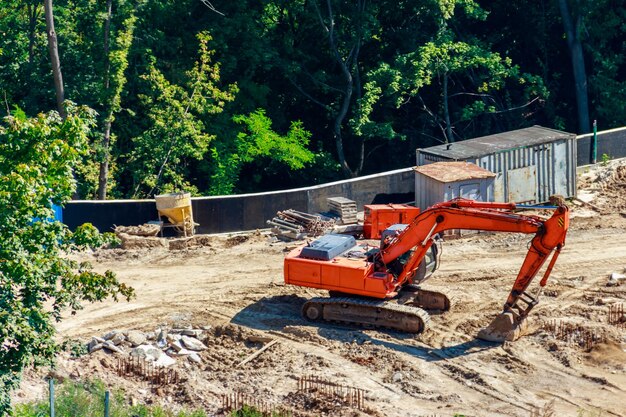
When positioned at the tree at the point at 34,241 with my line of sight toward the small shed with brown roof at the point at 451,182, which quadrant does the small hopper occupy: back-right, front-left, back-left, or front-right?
front-left

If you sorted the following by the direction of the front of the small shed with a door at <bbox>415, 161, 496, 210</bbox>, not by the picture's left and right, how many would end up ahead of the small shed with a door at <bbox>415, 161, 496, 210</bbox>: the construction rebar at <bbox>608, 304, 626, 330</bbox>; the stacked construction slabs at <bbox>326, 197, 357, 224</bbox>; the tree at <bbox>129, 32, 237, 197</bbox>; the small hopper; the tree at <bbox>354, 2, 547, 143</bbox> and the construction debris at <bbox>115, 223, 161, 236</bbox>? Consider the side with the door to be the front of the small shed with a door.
1

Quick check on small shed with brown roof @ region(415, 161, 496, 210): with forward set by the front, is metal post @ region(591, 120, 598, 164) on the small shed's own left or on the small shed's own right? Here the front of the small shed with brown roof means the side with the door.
on the small shed's own left

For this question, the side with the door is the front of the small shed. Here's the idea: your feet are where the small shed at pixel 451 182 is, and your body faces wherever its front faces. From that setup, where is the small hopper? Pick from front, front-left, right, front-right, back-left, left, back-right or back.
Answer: back-right

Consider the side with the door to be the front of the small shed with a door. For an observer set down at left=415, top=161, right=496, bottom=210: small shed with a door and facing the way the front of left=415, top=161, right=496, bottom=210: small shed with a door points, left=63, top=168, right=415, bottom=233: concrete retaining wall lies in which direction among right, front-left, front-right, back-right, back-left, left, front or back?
back-right

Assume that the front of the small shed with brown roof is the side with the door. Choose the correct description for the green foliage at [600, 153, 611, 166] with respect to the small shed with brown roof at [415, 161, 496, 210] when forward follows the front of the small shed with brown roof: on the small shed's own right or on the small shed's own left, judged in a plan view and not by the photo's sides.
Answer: on the small shed's own left

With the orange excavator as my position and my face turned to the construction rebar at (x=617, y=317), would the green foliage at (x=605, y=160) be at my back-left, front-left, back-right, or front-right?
front-left

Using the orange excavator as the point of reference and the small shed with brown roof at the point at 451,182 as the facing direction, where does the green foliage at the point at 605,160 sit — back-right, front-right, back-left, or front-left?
front-right

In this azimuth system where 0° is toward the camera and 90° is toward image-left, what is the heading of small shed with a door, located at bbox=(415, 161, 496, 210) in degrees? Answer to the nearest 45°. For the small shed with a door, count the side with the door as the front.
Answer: approximately 315°
